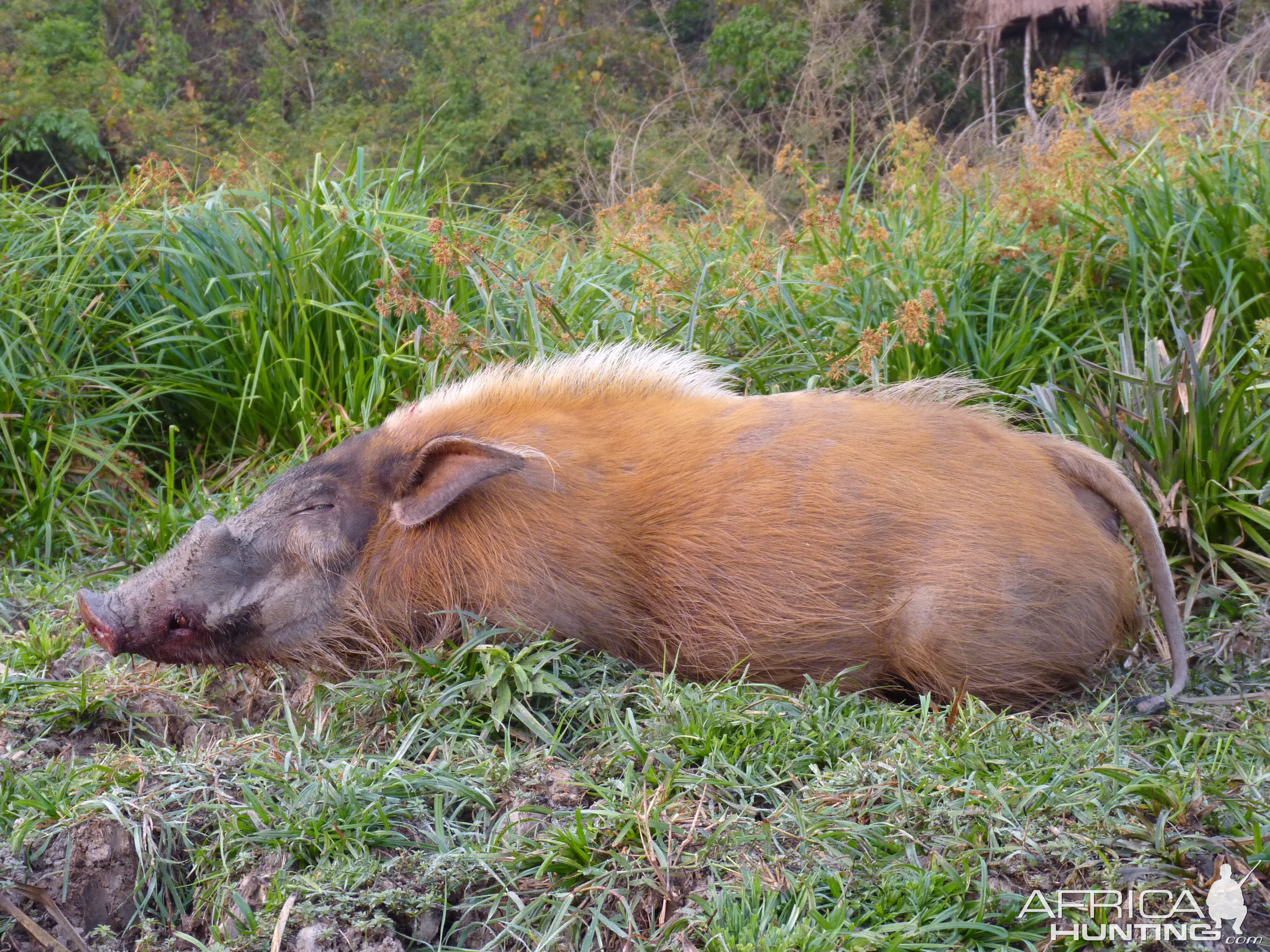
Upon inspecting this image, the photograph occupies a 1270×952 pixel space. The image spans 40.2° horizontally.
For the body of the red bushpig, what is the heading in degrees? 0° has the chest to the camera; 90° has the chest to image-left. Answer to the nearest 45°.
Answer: approximately 90°
